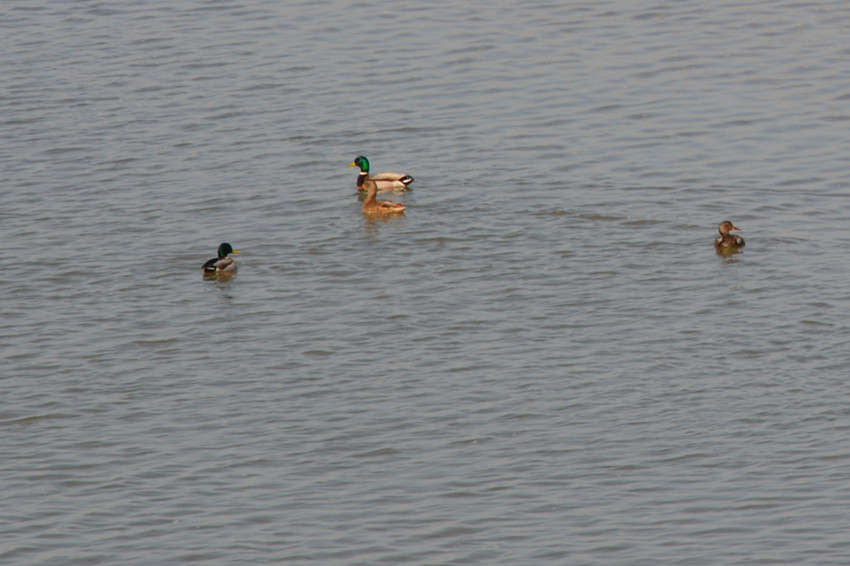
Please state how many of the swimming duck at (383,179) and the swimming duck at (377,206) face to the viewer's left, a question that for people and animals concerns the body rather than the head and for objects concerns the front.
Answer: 2

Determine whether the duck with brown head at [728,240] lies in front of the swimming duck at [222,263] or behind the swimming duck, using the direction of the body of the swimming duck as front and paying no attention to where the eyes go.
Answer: in front

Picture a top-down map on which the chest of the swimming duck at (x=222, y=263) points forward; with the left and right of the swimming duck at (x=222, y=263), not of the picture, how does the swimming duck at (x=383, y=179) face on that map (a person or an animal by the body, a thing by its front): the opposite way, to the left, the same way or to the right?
the opposite way

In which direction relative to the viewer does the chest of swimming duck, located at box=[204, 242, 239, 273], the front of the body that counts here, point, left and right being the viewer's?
facing to the right of the viewer

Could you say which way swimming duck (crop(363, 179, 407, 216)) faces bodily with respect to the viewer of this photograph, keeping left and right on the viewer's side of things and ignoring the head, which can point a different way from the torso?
facing to the left of the viewer

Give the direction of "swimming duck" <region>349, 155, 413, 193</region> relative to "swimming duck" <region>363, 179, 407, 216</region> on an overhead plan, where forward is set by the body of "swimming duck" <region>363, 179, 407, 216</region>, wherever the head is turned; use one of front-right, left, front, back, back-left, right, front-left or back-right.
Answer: right

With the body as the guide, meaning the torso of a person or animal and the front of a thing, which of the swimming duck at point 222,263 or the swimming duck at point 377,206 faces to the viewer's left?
the swimming duck at point 377,206

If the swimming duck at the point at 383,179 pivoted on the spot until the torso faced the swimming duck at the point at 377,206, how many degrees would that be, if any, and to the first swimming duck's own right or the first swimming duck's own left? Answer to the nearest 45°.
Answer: approximately 90° to the first swimming duck's own left

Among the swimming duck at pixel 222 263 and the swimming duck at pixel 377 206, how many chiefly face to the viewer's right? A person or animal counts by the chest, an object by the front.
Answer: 1

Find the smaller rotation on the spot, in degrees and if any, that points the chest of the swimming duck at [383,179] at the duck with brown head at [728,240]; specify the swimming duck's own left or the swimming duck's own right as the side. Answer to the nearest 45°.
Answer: approximately 135° to the swimming duck's own left

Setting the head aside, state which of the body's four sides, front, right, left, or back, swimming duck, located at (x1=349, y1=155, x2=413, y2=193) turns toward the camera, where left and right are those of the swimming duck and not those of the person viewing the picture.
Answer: left

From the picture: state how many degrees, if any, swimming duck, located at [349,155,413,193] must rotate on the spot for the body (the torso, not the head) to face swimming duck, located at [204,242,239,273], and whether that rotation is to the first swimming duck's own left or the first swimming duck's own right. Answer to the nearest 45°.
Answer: approximately 45° to the first swimming duck's own left
